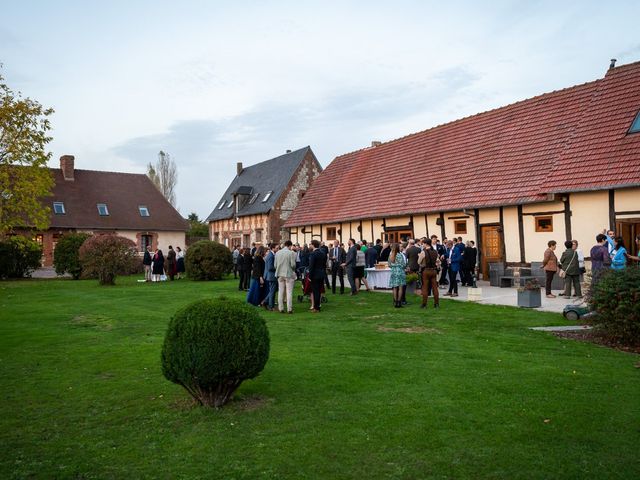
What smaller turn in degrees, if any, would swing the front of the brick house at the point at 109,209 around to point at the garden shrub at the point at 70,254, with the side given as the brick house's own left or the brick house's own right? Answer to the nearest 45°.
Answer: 0° — it already faces it

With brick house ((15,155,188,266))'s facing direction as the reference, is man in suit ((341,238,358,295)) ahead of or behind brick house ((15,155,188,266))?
ahead

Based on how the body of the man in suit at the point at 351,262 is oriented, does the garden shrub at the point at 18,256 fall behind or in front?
in front

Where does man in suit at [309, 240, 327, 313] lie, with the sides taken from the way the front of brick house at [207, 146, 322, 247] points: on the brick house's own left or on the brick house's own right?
on the brick house's own left

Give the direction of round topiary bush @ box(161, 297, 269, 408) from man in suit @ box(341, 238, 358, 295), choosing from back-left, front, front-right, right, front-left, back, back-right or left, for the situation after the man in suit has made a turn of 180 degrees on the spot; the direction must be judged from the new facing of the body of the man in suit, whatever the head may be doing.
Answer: right

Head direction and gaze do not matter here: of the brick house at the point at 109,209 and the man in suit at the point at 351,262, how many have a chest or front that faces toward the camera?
1

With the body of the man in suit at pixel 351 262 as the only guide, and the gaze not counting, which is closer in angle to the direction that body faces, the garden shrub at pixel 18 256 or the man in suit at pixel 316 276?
the garden shrub

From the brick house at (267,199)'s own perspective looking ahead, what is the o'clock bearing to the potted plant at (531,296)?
The potted plant is roughly at 10 o'clock from the brick house.

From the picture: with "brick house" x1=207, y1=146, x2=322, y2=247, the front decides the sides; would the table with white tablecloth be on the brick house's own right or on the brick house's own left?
on the brick house's own left
